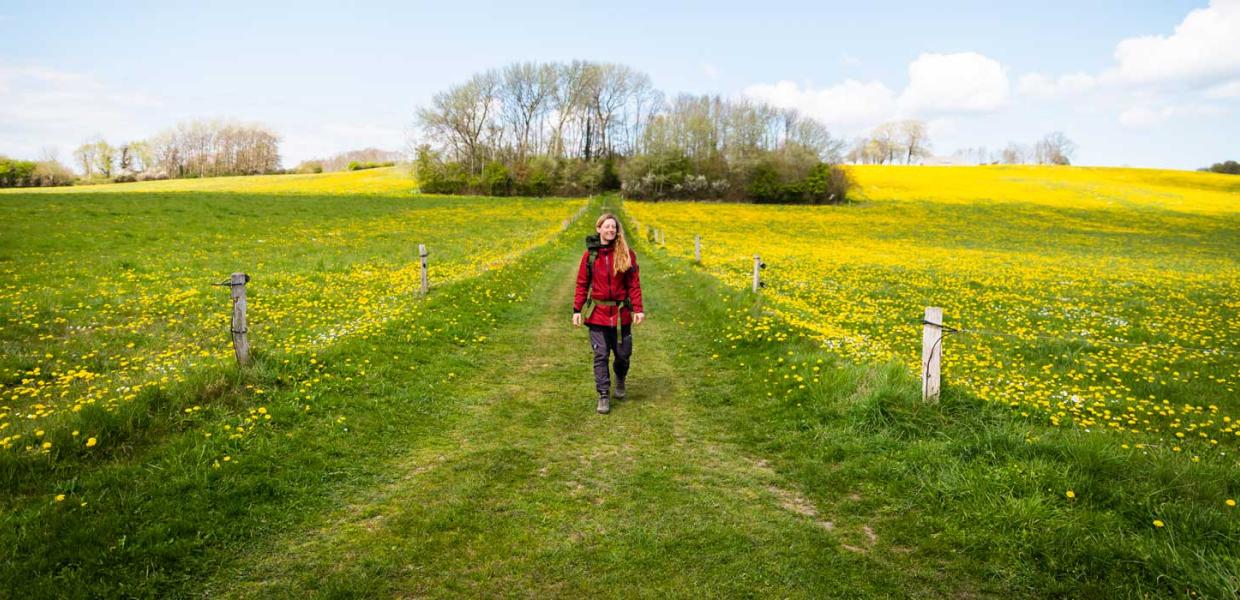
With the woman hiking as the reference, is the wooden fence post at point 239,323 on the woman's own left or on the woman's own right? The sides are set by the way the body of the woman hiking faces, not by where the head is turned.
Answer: on the woman's own right

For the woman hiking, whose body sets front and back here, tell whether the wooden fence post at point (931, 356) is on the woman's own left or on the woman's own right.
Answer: on the woman's own left

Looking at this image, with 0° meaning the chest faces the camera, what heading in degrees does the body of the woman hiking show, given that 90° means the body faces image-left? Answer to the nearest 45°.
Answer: approximately 0°
